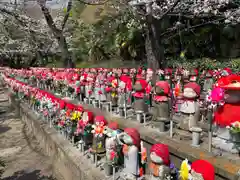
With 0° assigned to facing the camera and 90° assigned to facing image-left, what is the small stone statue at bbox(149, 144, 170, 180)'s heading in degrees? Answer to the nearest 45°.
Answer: approximately 45°

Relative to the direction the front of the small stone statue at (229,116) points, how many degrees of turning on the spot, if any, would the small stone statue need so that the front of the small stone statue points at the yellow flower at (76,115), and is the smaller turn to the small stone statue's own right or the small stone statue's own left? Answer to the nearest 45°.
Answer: approximately 45° to the small stone statue's own right

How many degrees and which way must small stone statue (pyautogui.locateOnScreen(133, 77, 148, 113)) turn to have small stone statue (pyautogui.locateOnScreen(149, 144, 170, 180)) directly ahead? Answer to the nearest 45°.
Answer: approximately 45° to its left

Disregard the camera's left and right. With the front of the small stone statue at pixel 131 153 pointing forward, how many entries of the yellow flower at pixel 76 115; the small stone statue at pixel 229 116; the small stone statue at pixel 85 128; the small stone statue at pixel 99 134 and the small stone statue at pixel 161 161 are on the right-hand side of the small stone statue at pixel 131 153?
3

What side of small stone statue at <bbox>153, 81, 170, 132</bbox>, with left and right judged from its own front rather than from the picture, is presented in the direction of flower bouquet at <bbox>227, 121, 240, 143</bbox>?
left

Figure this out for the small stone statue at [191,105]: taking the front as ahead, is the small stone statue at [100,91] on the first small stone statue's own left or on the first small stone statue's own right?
on the first small stone statue's own right

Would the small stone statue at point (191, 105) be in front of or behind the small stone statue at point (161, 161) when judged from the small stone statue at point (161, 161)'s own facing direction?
behind

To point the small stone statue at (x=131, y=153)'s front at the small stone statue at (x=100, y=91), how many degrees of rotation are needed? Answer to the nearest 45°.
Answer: approximately 135° to its right

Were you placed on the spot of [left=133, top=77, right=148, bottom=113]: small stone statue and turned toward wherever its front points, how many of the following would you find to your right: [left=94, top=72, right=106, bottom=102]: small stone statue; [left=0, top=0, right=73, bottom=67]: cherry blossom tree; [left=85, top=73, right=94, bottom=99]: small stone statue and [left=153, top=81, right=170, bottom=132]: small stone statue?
3

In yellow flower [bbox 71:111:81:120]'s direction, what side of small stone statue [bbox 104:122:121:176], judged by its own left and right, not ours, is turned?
right

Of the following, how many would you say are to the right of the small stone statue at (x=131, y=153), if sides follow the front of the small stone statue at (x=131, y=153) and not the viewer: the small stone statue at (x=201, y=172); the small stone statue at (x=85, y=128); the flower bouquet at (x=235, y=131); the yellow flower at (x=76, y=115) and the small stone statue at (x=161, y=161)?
2

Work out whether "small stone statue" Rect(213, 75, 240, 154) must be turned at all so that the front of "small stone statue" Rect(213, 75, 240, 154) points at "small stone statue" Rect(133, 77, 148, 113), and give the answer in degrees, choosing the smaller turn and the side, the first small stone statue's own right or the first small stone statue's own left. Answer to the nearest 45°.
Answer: approximately 90° to the first small stone statue's own right

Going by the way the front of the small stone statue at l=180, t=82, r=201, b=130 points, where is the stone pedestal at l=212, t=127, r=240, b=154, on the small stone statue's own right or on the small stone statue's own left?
on the small stone statue's own left
